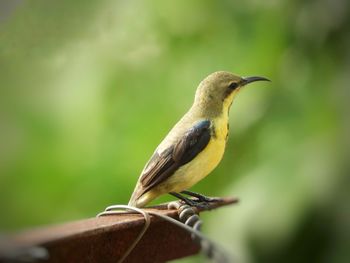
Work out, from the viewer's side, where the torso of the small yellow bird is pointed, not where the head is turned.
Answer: to the viewer's right
